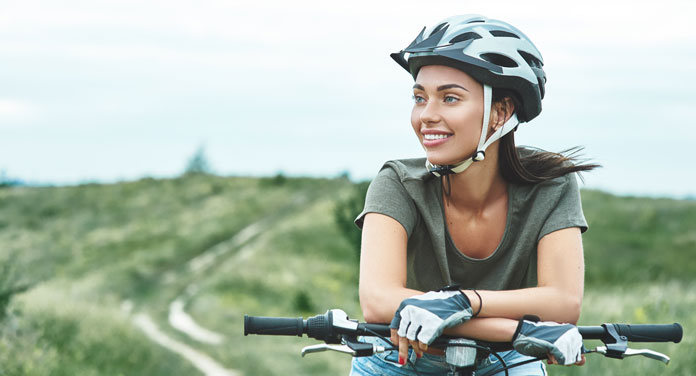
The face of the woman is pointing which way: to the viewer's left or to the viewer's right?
to the viewer's left

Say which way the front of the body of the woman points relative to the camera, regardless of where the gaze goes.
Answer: toward the camera

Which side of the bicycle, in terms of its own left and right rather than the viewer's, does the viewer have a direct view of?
front
